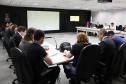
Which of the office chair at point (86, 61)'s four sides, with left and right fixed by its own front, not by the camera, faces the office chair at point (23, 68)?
left

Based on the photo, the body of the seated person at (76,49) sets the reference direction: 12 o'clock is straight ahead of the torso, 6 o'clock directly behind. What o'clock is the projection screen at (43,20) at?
The projection screen is roughly at 1 o'clock from the seated person.

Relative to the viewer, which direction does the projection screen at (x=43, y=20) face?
toward the camera

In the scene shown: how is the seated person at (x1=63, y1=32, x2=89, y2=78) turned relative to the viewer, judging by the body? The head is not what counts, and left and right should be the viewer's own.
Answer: facing away from the viewer and to the left of the viewer

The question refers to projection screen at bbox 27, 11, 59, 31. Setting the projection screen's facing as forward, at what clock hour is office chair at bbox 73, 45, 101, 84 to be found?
The office chair is roughly at 12 o'clock from the projection screen.

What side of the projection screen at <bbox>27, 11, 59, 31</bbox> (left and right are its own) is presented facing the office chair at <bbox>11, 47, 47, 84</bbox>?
front

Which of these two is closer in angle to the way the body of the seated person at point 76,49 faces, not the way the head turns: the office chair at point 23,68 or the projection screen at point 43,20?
the projection screen

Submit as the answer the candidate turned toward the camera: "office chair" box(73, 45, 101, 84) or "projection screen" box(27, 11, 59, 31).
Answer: the projection screen

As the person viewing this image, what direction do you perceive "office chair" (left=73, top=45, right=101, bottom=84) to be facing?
facing away from the viewer and to the left of the viewer

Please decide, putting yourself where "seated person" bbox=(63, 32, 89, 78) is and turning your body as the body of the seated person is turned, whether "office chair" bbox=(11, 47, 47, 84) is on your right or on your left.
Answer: on your left

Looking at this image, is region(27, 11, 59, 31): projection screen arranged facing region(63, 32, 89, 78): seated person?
yes
